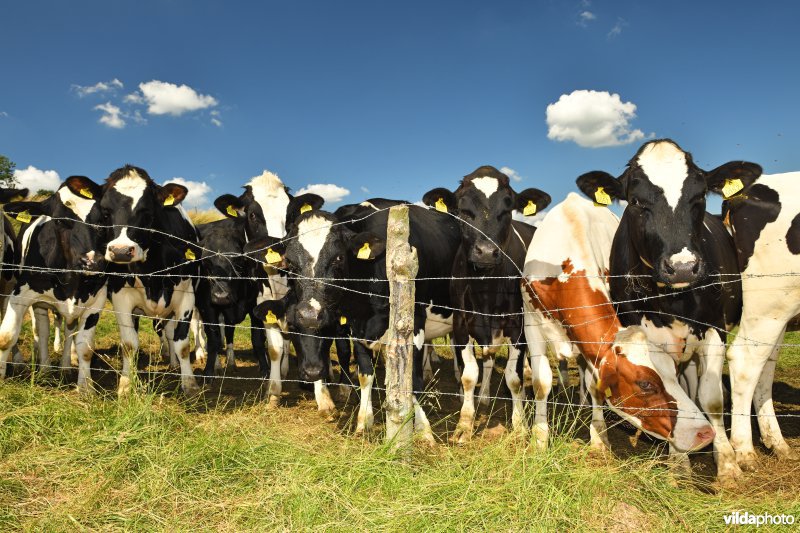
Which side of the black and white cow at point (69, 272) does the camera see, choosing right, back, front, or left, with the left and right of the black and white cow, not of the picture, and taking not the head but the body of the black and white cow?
front

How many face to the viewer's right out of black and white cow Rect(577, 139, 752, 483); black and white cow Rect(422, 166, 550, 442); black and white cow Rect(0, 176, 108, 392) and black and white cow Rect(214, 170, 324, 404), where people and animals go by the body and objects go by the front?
0

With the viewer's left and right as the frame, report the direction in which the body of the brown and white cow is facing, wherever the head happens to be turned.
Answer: facing the viewer and to the right of the viewer

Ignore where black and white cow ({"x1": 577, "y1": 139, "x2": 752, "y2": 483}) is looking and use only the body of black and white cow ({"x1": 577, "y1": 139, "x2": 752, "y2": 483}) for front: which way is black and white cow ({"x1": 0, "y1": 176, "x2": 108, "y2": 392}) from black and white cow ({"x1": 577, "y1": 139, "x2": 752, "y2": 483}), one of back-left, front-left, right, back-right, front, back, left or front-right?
right

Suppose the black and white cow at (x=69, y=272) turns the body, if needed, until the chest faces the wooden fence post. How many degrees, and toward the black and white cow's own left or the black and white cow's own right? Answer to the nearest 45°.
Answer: approximately 45° to the black and white cow's own left

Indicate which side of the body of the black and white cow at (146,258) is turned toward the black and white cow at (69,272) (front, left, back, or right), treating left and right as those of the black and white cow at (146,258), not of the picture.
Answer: right

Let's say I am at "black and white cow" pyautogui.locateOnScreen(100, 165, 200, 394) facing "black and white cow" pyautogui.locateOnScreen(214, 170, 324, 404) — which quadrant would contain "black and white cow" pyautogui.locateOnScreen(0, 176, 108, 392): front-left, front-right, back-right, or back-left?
back-left

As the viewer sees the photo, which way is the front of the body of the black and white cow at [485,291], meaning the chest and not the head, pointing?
toward the camera
